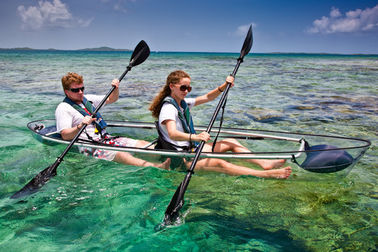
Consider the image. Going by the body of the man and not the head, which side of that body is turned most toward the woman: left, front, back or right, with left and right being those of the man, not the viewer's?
front

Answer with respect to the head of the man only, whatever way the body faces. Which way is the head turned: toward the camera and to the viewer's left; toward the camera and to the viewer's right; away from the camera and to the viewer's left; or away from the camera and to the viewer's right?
toward the camera and to the viewer's right

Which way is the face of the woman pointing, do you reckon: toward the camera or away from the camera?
toward the camera

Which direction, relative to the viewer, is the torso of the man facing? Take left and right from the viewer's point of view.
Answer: facing the viewer and to the right of the viewer
